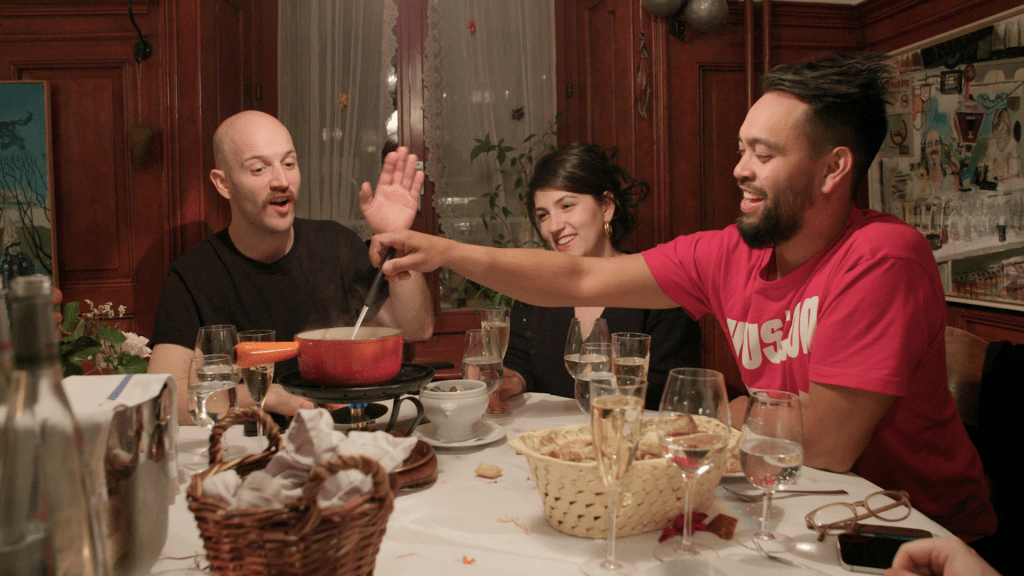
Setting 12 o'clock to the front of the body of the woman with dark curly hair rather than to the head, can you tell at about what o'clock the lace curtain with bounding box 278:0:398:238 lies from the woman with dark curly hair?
The lace curtain is roughly at 3 o'clock from the woman with dark curly hair.

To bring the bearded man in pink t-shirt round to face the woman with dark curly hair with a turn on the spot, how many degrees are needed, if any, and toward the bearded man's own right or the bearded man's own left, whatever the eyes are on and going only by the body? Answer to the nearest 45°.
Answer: approximately 90° to the bearded man's own right

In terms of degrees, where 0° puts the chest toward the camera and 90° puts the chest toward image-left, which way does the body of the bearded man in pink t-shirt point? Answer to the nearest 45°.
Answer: approximately 45°

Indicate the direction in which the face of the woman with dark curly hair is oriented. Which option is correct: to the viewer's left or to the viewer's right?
to the viewer's left

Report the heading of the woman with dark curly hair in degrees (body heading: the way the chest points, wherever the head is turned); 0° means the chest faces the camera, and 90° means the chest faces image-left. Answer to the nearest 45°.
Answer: approximately 45°

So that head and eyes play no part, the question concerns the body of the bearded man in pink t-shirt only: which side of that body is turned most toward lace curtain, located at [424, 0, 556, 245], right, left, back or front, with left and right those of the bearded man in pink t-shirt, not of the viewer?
right

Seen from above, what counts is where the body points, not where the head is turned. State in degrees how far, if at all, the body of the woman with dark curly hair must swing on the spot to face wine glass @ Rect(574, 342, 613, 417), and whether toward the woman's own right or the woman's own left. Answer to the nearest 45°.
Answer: approximately 45° to the woman's own left
